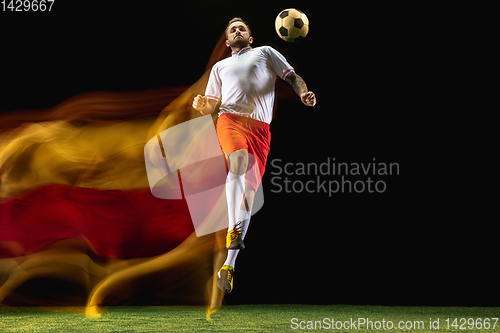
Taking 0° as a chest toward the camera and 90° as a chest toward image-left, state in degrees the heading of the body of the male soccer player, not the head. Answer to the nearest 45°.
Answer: approximately 0°
